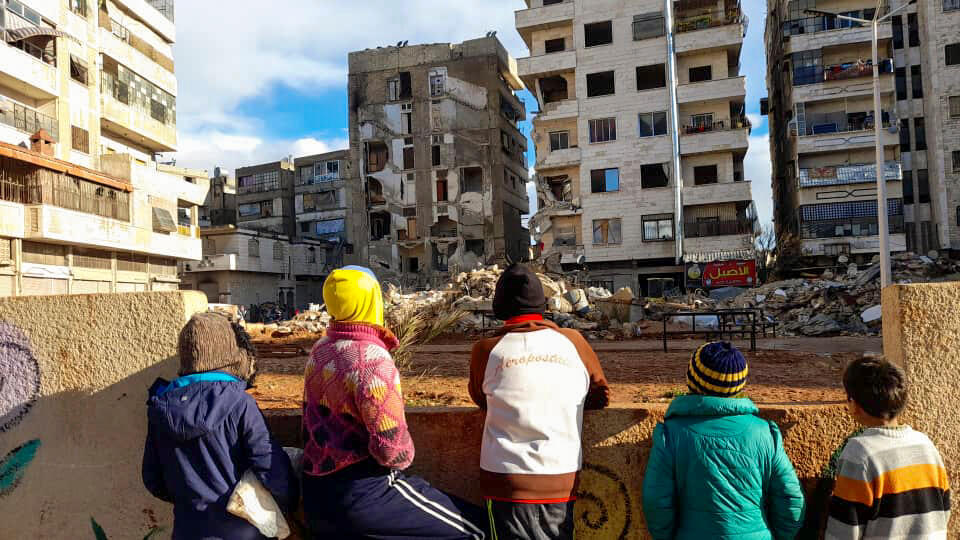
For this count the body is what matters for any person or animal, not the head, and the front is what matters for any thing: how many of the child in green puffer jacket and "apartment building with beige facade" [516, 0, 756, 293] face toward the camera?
1

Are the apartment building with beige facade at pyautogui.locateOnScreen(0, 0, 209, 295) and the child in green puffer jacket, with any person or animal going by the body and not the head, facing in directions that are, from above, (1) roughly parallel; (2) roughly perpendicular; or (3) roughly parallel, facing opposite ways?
roughly perpendicular

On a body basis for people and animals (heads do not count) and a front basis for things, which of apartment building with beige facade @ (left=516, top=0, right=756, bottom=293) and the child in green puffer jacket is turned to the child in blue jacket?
the apartment building with beige facade

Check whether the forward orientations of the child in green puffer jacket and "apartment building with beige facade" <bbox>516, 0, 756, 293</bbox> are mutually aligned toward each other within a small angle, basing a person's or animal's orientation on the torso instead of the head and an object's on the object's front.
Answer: yes

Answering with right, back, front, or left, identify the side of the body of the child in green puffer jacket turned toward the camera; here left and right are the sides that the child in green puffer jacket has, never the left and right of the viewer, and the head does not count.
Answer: back

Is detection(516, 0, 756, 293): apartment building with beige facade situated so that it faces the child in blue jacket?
yes

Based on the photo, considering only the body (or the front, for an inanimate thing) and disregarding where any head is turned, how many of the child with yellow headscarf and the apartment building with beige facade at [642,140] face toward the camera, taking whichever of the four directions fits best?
1

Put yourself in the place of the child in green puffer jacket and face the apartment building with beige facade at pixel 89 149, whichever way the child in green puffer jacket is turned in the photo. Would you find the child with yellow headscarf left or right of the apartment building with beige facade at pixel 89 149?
left

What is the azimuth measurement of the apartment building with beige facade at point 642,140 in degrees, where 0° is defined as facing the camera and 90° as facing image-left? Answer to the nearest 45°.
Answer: approximately 0°

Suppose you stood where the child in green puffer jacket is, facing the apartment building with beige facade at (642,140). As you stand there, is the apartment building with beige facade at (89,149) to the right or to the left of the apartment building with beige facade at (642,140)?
left

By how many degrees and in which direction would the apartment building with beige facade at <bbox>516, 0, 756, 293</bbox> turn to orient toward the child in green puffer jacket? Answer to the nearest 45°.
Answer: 0° — it already faces them
